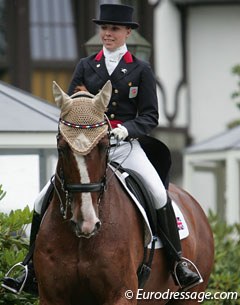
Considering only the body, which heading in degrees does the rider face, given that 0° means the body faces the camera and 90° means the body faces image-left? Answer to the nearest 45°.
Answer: approximately 0°

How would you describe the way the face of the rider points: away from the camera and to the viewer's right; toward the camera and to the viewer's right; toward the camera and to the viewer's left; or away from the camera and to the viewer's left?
toward the camera and to the viewer's left
